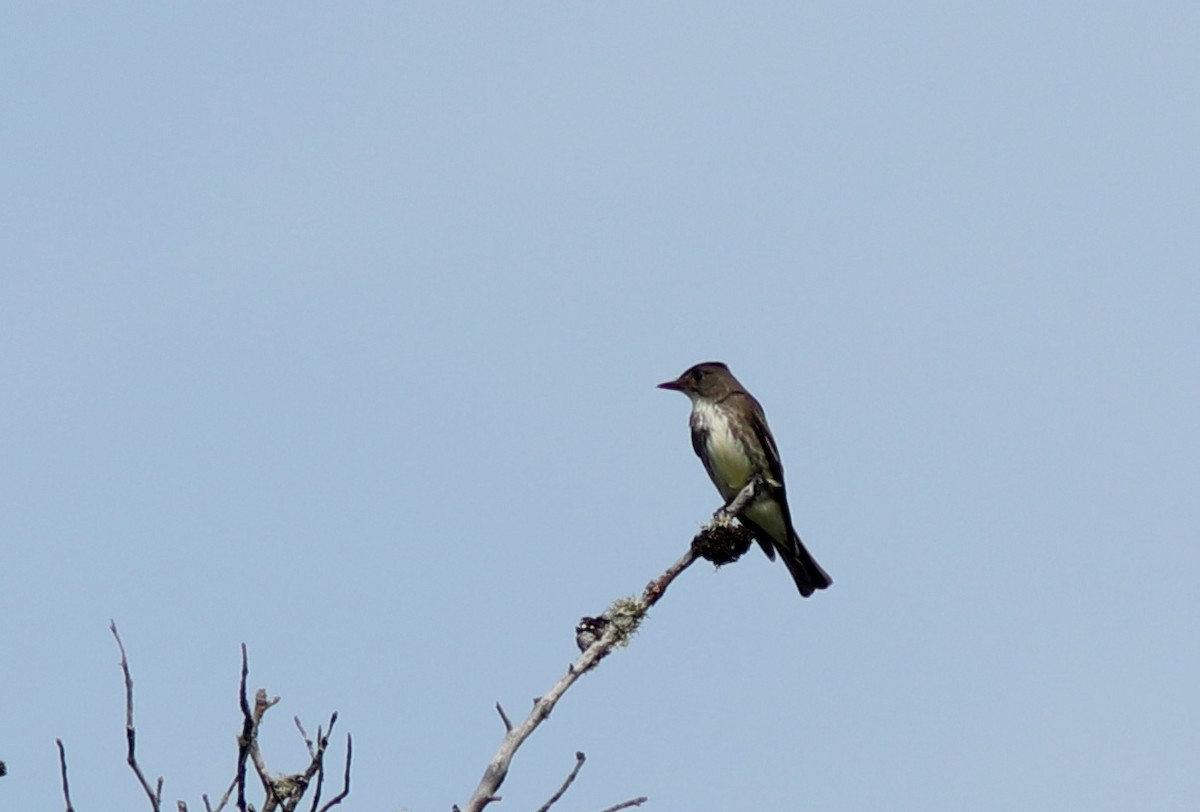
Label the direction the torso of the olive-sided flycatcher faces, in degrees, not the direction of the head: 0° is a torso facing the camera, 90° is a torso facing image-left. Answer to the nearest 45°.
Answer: approximately 45°

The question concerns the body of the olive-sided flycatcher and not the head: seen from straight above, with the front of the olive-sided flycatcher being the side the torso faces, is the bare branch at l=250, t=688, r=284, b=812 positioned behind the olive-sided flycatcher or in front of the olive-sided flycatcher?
in front
